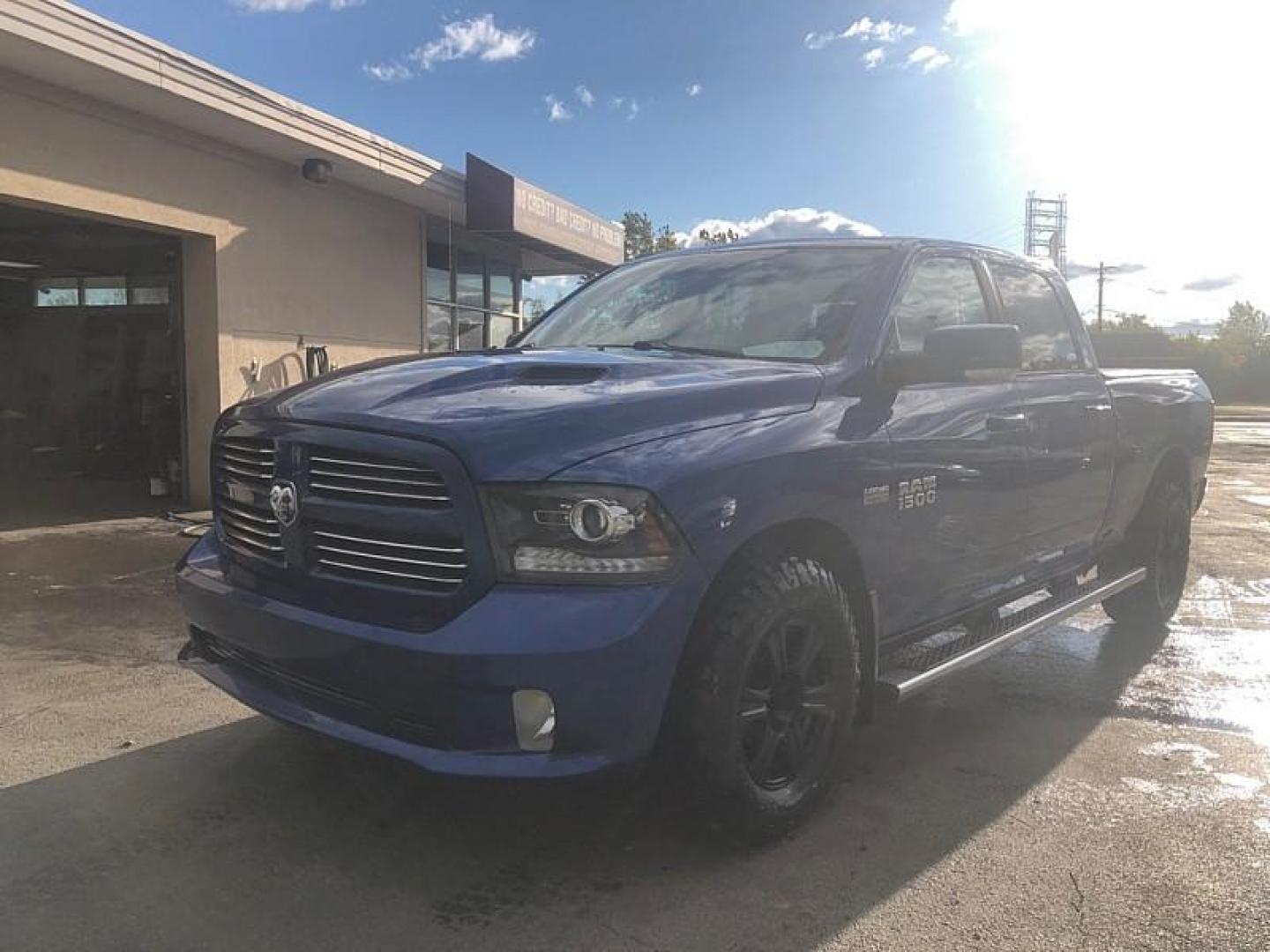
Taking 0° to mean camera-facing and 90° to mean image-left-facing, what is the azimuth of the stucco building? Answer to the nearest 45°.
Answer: approximately 315°

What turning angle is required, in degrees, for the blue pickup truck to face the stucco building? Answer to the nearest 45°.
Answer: approximately 90° to its right

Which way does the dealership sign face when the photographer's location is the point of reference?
facing the viewer and to the right of the viewer

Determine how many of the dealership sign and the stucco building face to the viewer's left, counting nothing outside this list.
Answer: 0

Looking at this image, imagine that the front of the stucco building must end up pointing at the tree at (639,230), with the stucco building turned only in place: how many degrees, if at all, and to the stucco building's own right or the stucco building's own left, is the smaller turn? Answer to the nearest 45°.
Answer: approximately 90° to the stucco building's own left

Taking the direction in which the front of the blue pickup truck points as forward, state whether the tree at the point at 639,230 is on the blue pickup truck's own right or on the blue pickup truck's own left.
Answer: on the blue pickup truck's own right

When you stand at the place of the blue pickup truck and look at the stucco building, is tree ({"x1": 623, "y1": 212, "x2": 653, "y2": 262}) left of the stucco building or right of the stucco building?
right

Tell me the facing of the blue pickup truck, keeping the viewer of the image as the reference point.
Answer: facing the viewer and to the left of the viewer

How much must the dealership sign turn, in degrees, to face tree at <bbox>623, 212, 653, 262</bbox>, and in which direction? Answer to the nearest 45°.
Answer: approximately 135° to its left

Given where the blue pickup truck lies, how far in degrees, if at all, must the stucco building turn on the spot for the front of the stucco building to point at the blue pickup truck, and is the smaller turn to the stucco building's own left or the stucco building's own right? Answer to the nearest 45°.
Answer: approximately 45° to the stucco building's own right

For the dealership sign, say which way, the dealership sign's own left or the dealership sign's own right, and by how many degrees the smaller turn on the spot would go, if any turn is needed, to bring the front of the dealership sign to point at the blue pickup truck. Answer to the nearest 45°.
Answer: approximately 45° to the dealership sign's own right

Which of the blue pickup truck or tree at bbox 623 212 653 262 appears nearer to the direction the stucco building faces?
the blue pickup truck
